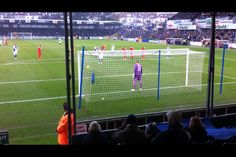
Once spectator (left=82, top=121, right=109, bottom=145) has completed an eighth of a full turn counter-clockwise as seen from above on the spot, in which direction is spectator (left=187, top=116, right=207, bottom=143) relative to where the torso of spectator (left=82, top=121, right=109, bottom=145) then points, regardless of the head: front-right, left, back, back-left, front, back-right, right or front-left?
back-right

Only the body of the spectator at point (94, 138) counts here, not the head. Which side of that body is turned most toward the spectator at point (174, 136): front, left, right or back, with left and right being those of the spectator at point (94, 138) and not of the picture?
right

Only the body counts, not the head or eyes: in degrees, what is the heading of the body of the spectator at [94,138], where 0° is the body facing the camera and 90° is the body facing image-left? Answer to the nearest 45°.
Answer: approximately 180°
